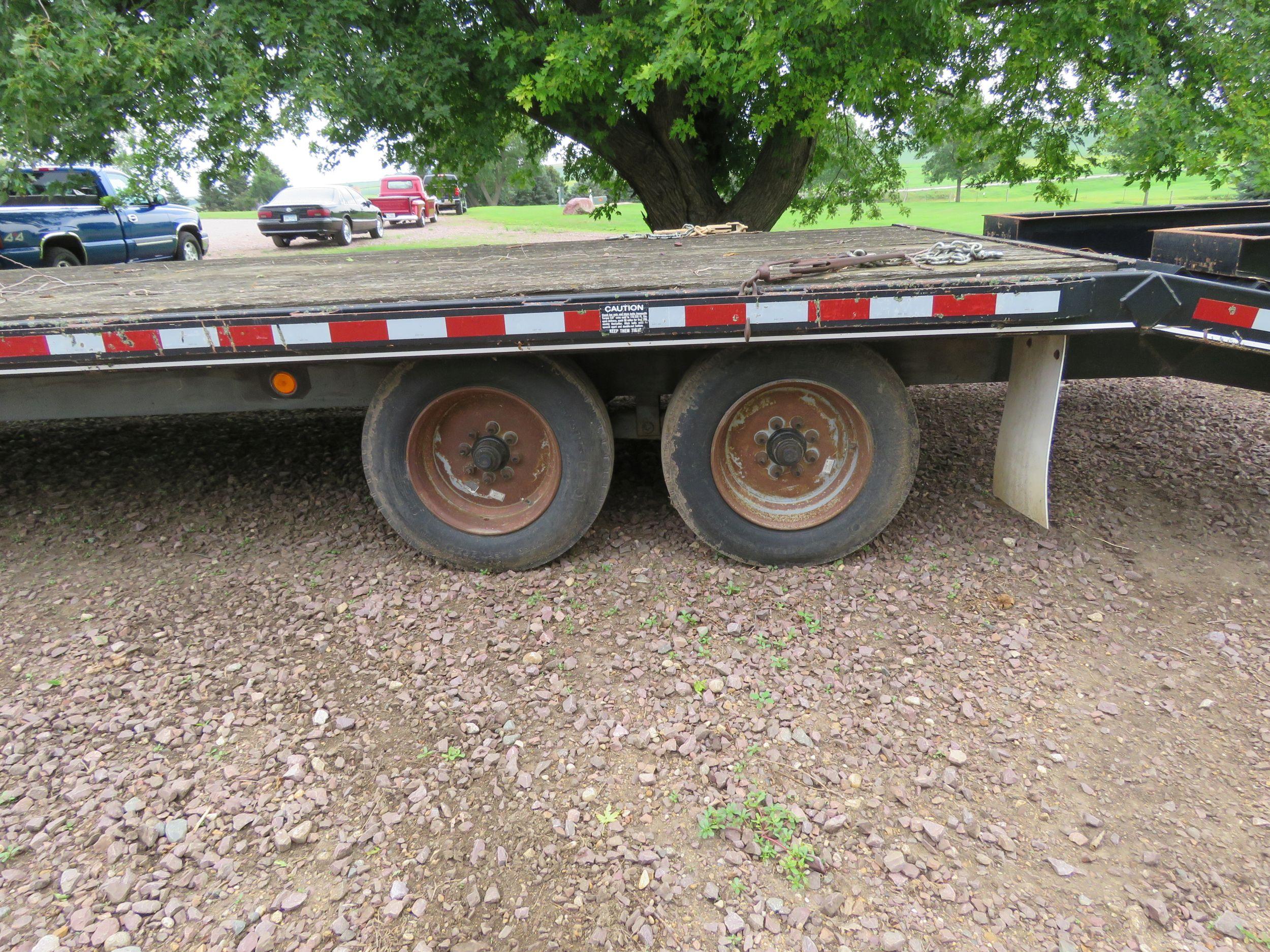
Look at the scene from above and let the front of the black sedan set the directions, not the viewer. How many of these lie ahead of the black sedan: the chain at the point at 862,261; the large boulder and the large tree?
1

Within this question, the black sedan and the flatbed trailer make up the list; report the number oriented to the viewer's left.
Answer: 1

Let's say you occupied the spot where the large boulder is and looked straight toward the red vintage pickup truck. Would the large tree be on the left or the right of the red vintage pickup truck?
left
